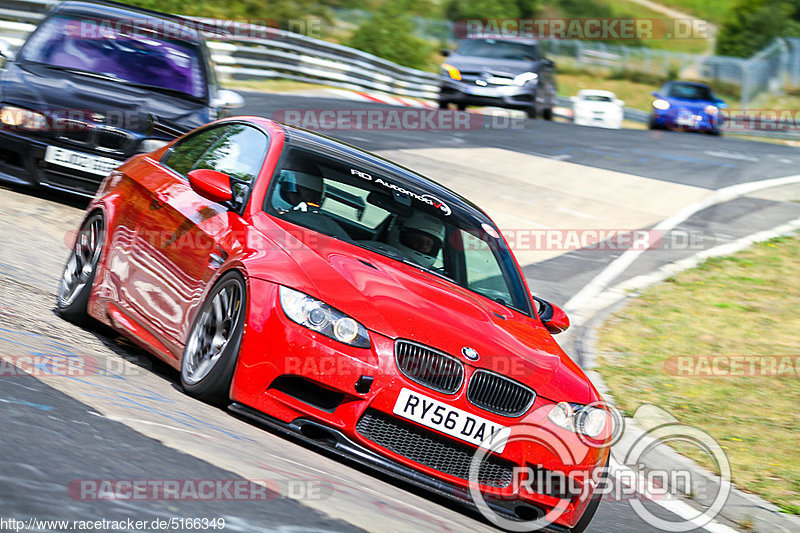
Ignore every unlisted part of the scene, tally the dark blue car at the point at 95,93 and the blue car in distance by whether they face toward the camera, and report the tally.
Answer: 2

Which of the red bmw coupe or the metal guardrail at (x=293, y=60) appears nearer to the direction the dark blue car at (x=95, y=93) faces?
the red bmw coupe

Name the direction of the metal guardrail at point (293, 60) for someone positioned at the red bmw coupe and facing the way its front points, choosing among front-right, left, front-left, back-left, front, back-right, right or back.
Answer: back-left

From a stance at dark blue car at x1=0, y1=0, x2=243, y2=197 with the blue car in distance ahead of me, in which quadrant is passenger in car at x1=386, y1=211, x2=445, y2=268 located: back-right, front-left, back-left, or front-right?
back-right

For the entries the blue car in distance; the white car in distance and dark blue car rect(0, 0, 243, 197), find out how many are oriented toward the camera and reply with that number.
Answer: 3

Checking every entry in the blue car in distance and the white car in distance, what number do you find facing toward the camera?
2

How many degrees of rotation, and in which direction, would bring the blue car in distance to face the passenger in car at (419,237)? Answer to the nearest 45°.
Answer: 0° — it already faces them

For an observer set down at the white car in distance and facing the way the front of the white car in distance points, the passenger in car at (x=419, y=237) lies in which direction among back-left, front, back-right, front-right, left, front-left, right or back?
front

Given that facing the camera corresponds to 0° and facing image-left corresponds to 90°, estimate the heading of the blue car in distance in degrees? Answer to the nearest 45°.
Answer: approximately 0°

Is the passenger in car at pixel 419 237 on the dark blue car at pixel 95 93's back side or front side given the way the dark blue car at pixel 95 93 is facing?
on the front side

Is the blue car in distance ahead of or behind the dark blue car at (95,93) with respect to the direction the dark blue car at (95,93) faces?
behind

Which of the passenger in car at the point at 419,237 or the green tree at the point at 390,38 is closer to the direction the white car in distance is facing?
the passenger in car

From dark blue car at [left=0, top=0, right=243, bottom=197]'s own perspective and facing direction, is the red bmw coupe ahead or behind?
ahead

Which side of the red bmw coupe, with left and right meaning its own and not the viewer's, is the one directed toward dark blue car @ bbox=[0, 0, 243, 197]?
back

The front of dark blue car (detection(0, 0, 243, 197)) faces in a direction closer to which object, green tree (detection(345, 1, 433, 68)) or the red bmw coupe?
the red bmw coupe

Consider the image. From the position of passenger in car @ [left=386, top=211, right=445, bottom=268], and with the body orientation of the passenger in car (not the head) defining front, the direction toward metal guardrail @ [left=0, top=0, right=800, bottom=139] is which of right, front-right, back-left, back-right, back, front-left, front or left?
back-left
